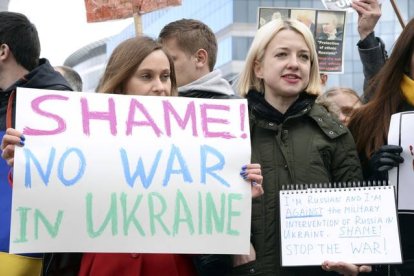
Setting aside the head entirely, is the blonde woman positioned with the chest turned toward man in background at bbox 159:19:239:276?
no

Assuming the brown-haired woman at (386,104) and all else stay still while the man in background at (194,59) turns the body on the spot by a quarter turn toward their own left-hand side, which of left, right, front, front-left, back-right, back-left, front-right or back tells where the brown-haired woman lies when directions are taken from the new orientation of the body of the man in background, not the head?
front-left

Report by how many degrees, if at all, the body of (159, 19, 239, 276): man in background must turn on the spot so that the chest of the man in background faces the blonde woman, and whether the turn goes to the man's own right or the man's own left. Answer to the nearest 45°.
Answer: approximately 90° to the man's own left

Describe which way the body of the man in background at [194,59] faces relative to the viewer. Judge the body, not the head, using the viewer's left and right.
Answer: facing to the left of the viewer

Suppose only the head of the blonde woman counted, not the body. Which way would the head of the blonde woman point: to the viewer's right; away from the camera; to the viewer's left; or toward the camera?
toward the camera

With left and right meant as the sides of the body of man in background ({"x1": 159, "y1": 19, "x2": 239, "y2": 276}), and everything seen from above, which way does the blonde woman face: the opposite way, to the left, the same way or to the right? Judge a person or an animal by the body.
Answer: to the left

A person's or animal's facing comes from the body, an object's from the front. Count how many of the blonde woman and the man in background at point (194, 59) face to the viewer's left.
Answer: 1

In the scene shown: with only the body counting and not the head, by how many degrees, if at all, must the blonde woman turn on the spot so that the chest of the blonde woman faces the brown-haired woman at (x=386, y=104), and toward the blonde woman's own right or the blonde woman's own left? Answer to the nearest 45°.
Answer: approximately 135° to the blonde woman's own left

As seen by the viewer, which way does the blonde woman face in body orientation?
toward the camera
